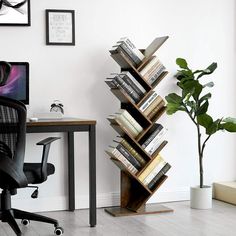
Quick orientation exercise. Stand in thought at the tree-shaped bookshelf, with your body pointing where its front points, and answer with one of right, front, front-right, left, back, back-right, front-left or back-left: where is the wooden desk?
front-right

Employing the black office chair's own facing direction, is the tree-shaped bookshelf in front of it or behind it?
in front

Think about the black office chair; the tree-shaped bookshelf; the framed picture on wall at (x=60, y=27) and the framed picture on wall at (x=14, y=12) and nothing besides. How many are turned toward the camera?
3

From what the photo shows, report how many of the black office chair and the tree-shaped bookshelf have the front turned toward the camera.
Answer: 1

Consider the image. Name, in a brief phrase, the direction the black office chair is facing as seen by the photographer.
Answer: facing away from the viewer and to the right of the viewer

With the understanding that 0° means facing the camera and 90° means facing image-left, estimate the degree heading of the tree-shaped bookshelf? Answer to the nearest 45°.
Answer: approximately 0°

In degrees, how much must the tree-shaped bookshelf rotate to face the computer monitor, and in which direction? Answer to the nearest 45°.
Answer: approximately 90° to its right

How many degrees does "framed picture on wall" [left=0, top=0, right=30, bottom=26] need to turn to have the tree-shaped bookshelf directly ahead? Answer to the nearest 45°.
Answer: approximately 90° to its left
